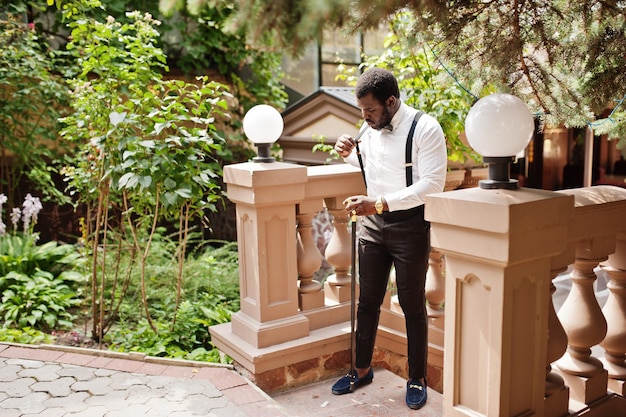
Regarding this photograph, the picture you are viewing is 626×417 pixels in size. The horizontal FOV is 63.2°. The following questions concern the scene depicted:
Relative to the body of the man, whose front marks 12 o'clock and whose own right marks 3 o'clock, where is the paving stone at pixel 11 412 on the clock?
The paving stone is roughly at 1 o'clock from the man.

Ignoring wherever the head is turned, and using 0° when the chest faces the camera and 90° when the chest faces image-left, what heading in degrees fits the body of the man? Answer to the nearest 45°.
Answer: approximately 45°

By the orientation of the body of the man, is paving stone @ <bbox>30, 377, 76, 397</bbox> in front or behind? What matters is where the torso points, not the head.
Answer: in front

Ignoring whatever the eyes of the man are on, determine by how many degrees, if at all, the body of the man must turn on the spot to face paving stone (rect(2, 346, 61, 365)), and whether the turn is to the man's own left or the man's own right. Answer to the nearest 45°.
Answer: approximately 45° to the man's own right

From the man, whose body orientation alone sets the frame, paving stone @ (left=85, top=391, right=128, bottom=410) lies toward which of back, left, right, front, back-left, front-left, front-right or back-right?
front-right

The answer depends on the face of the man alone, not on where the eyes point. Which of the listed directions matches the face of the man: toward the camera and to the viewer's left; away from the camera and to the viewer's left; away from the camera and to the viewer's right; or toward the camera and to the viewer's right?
toward the camera and to the viewer's left

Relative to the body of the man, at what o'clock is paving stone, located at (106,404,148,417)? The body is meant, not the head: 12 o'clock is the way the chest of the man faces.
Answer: The paving stone is roughly at 1 o'clock from the man.

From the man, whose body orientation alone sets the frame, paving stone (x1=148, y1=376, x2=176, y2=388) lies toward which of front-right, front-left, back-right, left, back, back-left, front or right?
front-right

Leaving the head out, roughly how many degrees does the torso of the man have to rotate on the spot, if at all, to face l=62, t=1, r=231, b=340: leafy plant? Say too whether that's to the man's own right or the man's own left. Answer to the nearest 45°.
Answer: approximately 90° to the man's own right

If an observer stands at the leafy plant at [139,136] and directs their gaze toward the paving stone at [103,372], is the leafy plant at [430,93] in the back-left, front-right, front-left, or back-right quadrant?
back-left

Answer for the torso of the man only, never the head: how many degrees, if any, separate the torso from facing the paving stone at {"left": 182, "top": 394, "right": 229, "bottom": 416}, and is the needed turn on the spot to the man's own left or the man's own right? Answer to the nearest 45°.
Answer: approximately 45° to the man's own right

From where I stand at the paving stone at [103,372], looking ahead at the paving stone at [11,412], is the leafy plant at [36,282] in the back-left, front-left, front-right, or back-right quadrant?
back-right
